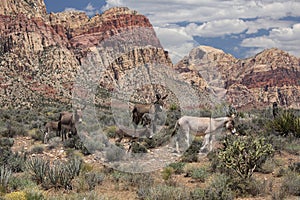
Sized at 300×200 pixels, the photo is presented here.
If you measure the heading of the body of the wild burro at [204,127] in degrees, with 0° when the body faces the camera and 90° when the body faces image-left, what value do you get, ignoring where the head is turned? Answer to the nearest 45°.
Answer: approximately 270°

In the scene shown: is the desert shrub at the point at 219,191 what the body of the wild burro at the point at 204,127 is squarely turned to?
no

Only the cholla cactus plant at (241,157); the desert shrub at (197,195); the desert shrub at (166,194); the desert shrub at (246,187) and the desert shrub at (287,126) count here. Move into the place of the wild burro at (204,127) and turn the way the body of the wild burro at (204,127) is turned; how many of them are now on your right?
4

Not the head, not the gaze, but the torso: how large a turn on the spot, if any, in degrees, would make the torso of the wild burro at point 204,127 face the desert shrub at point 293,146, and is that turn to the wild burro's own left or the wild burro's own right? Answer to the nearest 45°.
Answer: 0° — it already faces it

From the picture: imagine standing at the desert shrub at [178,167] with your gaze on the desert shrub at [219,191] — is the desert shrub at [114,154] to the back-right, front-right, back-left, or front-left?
back-right

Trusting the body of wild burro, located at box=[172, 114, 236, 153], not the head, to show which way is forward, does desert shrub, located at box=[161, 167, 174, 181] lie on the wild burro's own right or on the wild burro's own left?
on the wild burro's own right

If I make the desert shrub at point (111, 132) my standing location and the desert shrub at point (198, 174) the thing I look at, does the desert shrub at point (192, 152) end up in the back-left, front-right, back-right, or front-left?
front-left

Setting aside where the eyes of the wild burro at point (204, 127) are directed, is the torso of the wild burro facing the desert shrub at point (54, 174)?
no

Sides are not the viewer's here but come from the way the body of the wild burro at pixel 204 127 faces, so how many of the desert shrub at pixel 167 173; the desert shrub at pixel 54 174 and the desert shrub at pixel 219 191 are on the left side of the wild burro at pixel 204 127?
0

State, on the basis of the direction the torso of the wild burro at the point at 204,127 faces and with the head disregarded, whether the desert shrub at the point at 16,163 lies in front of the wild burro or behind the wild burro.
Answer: behind

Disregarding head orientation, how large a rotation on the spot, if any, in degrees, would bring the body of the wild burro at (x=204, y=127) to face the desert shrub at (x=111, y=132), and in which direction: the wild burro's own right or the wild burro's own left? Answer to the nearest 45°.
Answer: approximately 135° to the wild burro's own left

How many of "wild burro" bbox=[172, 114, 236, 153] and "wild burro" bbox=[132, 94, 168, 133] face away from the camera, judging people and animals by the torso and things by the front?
0

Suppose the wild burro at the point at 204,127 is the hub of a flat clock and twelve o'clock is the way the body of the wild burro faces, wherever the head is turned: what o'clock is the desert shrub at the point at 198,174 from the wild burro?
The desert shrub is roughly at 3 o'clock from the wild burro.

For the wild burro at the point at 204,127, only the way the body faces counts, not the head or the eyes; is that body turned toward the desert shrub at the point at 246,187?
no
